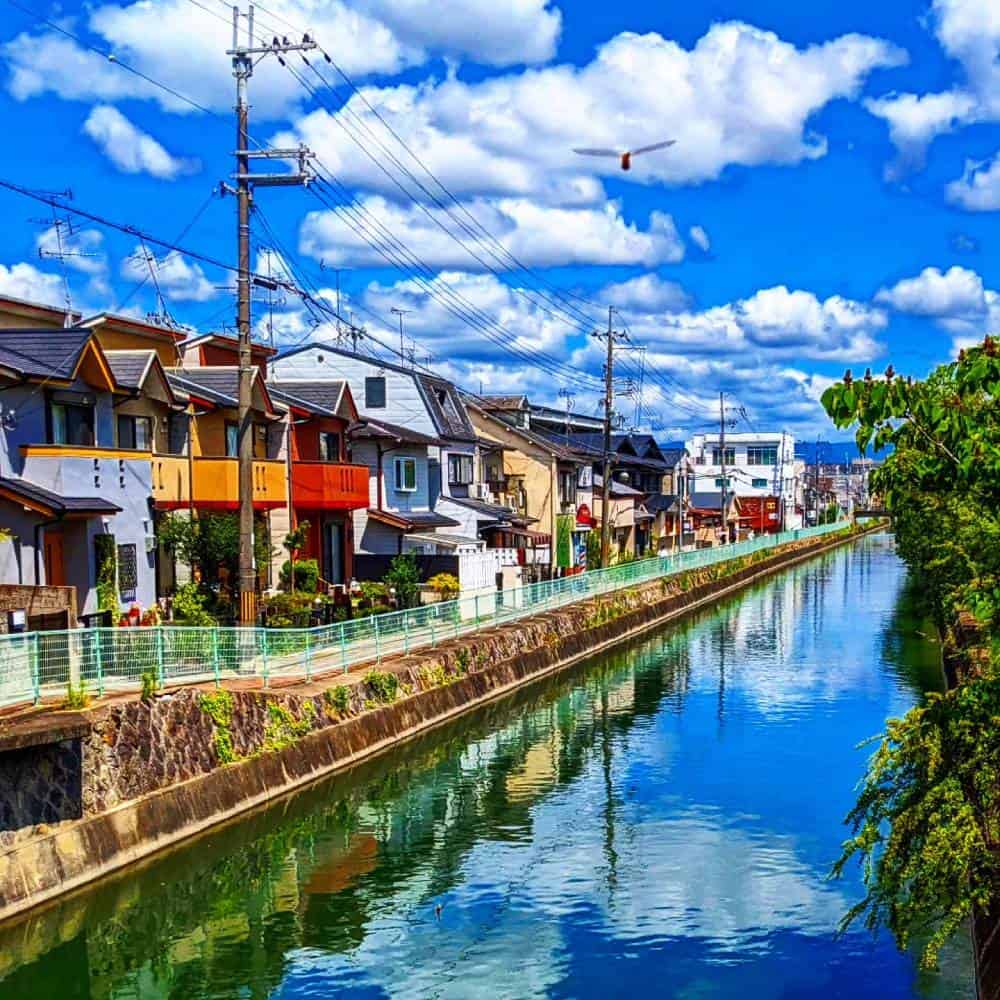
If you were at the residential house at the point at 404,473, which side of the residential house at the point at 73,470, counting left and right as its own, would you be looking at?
left

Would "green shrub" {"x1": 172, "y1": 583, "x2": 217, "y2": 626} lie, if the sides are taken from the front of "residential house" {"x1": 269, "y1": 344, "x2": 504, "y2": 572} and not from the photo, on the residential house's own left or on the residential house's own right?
on the residential house's own right

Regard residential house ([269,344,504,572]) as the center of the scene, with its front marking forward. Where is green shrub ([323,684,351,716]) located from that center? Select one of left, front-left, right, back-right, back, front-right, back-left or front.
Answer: front-right

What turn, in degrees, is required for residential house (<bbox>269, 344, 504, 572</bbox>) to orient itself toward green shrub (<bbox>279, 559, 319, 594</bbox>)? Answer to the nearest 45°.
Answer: approximately 45° to its right

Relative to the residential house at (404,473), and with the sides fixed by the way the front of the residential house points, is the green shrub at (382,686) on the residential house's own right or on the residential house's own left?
on the residential house's own right

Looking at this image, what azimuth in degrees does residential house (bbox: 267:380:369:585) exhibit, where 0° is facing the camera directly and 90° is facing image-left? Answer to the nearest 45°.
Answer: approximately 315°
